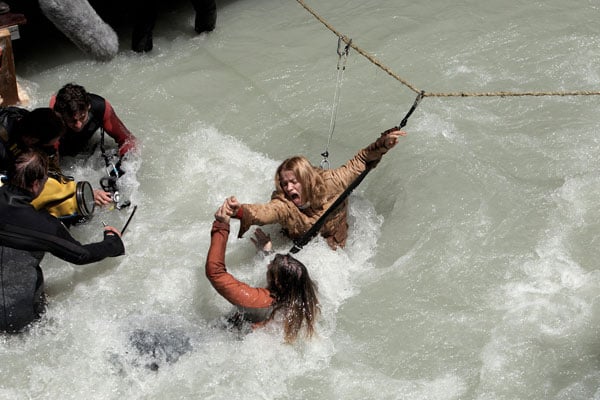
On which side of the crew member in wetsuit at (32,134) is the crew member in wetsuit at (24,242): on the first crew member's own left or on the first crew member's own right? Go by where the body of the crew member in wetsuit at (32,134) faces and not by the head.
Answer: on the first crew member's own right

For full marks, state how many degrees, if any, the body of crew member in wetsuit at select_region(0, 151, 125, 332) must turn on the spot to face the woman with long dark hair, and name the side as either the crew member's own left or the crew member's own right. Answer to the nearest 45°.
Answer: approximately 90° to the crew member's own right

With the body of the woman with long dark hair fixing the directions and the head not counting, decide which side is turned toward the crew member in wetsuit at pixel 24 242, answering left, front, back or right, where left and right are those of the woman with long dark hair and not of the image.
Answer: left

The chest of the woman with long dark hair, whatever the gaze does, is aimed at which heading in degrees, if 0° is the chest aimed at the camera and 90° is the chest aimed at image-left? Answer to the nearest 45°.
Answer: approximately 180°

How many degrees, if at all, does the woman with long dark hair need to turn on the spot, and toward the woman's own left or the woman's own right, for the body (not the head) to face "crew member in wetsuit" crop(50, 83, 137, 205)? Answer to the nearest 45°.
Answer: approximately 45° to the woman's own left

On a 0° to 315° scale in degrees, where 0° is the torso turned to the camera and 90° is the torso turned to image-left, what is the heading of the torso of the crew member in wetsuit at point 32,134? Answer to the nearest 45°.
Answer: approximately 270°

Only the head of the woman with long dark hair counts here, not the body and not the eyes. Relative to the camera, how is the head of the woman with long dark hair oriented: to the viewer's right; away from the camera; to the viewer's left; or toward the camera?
away from the camera

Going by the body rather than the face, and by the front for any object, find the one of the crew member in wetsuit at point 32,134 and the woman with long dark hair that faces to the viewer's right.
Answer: the crew member in wetsuit

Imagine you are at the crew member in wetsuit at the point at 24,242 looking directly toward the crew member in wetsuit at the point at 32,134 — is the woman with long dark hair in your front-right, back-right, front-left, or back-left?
back-right

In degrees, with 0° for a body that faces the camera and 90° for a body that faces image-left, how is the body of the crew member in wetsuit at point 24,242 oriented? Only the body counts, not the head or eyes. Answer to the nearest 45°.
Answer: approximately 225°

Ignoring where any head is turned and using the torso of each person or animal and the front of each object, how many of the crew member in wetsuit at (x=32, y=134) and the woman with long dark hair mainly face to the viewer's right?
1

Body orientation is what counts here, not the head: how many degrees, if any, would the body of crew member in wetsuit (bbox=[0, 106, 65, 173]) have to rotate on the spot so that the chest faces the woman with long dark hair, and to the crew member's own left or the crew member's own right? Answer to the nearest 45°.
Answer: approximately 45° to the crew member's own right
